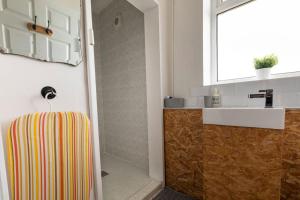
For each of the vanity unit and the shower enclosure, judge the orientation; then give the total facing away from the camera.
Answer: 0

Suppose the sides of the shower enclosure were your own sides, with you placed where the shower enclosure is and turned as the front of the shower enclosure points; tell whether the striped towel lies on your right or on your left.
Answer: on your right

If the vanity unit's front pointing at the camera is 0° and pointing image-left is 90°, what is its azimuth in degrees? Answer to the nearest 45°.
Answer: approximately 45°

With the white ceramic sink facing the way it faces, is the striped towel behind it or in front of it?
in front

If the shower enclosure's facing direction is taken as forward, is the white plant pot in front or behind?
in front
